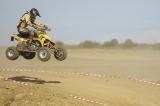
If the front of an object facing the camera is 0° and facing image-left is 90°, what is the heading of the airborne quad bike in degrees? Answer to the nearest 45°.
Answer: approximately 315°
